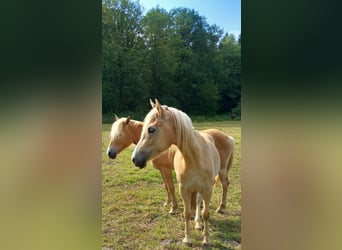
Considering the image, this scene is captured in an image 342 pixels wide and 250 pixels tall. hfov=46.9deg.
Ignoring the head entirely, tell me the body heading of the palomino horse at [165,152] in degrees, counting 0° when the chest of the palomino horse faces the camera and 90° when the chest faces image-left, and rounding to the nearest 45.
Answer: approximately 90°

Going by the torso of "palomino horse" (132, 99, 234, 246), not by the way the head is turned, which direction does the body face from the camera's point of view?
toward the camera
